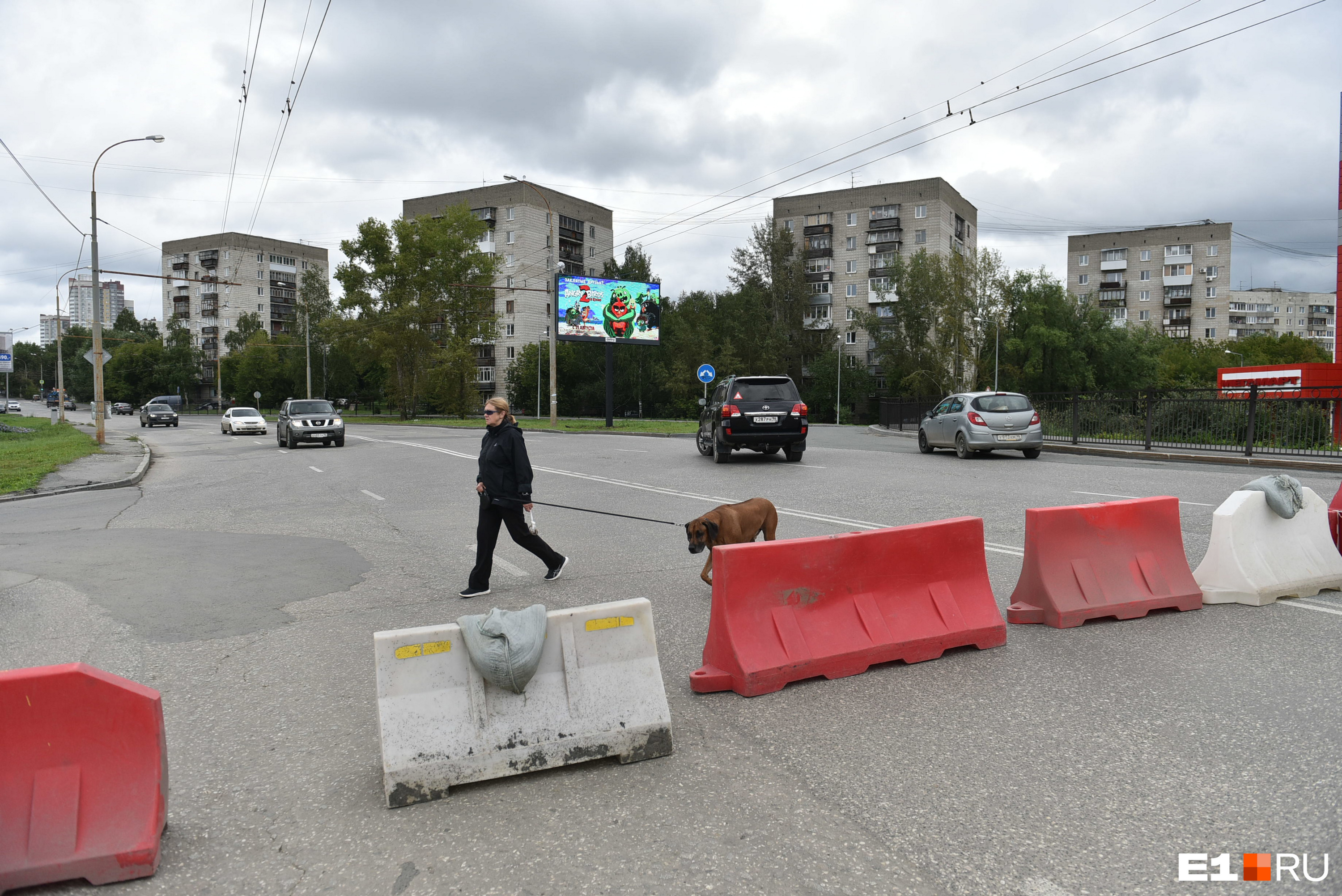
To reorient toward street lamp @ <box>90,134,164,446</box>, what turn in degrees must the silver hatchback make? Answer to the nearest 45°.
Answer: approximately 45° to its left

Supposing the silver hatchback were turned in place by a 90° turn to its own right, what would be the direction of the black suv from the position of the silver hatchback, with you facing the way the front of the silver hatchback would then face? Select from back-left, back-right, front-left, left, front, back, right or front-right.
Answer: back

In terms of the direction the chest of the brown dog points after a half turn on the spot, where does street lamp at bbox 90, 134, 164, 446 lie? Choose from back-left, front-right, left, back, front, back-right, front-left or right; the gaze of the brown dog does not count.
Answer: left

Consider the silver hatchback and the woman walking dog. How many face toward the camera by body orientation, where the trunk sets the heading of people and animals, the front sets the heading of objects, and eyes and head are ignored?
0

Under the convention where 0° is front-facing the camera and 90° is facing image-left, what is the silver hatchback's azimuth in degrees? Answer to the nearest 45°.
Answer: approximately 135°

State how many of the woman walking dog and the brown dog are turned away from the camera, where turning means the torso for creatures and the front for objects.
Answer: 0

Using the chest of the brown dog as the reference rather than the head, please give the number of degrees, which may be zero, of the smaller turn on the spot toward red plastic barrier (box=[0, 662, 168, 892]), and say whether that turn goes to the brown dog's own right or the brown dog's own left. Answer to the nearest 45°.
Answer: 0° — it already faces it

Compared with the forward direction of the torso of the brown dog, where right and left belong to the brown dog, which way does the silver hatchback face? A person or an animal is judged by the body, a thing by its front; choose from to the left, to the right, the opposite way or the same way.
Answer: to the right

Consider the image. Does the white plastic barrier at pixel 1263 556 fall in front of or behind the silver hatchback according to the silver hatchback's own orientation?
behind

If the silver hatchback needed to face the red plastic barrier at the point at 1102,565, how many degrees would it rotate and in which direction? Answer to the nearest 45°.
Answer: approximately 135° to its left

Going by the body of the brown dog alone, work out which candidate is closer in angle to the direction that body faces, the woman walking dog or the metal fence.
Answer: the woman walking dog

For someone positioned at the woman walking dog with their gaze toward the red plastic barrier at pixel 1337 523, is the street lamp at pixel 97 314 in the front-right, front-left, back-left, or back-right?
back-left
